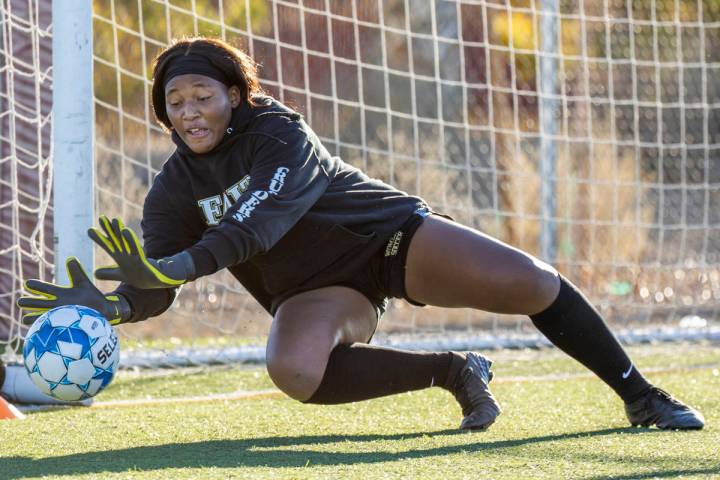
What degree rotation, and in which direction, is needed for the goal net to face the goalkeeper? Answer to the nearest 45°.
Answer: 0° — it already faces them

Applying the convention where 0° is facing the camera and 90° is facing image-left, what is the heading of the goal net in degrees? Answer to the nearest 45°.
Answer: approximately 0°
